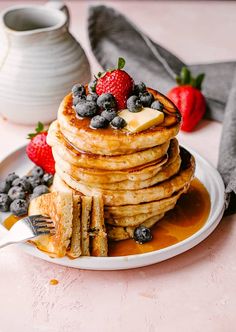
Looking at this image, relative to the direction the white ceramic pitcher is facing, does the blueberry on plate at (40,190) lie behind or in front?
in front

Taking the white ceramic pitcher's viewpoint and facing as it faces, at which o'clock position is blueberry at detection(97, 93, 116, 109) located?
The blueberry is roughly at 10 o'clock from the white ceramic pitcher.

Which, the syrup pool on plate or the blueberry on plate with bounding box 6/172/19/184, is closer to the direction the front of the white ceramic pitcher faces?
the blueberry on plate

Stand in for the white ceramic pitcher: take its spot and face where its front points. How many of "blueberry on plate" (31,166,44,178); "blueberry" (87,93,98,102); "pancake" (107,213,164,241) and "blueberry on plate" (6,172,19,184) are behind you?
0

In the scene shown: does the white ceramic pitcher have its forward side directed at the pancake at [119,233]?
no

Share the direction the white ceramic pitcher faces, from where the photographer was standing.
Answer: facing the viewer and to the left of the viewer

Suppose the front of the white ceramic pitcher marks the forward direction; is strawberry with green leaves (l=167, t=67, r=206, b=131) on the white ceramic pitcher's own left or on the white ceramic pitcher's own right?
on the white ceramic pitcher's own left

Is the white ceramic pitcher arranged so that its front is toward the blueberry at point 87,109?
no

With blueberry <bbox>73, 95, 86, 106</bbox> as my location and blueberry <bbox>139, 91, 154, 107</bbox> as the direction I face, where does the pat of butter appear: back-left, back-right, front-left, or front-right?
front-right

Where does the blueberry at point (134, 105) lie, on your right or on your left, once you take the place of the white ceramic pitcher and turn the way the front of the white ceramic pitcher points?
on your left

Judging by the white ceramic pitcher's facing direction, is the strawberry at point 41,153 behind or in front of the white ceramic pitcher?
in front

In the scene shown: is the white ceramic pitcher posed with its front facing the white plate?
no

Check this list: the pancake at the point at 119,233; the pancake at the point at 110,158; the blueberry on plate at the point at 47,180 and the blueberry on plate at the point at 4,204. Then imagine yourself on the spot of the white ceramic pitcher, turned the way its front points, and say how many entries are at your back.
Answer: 0

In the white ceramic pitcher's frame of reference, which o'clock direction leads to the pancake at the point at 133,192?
The pancake is roughly at 10 o'clock from the white ceramic pitcher.
